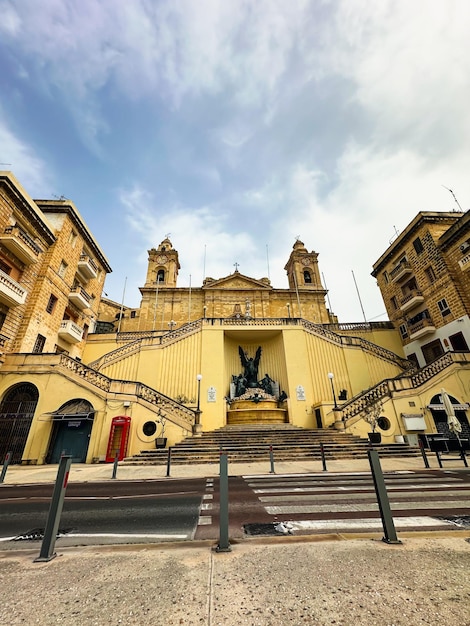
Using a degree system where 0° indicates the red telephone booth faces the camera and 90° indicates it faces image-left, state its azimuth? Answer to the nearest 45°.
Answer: approximately 0°

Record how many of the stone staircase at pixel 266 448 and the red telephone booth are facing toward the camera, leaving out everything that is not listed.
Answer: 2

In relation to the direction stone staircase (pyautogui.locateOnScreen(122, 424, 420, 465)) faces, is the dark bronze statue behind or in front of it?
behind

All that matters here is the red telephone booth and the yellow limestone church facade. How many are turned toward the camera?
2

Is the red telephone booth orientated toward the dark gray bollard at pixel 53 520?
yes

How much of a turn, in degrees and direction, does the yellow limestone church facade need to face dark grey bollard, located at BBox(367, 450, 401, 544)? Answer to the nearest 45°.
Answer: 0° — it already faces it

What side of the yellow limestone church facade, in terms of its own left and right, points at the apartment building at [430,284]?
left

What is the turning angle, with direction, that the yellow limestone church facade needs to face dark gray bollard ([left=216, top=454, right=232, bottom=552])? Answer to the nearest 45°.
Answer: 0° — it already faces it

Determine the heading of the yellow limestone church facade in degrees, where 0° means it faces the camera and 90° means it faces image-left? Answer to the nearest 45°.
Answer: approximately 0°

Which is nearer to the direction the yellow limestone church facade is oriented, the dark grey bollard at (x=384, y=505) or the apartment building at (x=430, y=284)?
the dark grey bollard

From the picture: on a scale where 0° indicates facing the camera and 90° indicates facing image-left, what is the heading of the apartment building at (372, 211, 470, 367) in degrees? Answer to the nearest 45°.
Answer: approximately 45°

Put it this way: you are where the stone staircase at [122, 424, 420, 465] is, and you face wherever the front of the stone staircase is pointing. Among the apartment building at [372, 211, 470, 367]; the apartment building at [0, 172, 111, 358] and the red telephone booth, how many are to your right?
2
